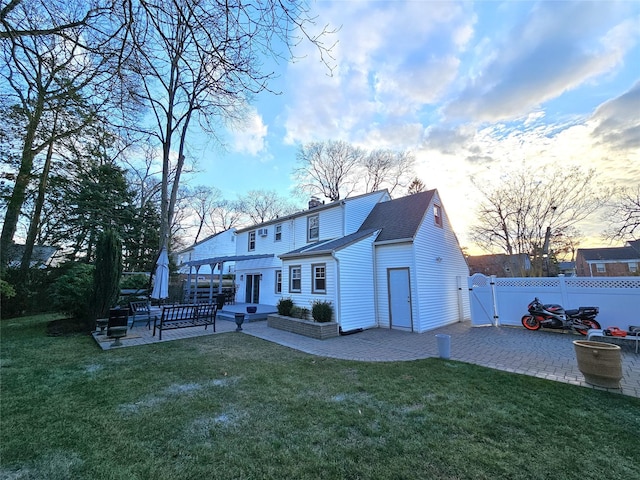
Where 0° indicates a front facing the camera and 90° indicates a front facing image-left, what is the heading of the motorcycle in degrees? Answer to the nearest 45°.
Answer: approximately 90°

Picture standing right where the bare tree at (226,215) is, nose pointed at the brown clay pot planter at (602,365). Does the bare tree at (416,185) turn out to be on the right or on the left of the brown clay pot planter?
left

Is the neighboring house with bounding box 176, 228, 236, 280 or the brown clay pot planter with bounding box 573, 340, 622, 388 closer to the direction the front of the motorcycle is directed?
the neighboring house

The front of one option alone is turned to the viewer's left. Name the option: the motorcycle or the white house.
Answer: the motorcycle
